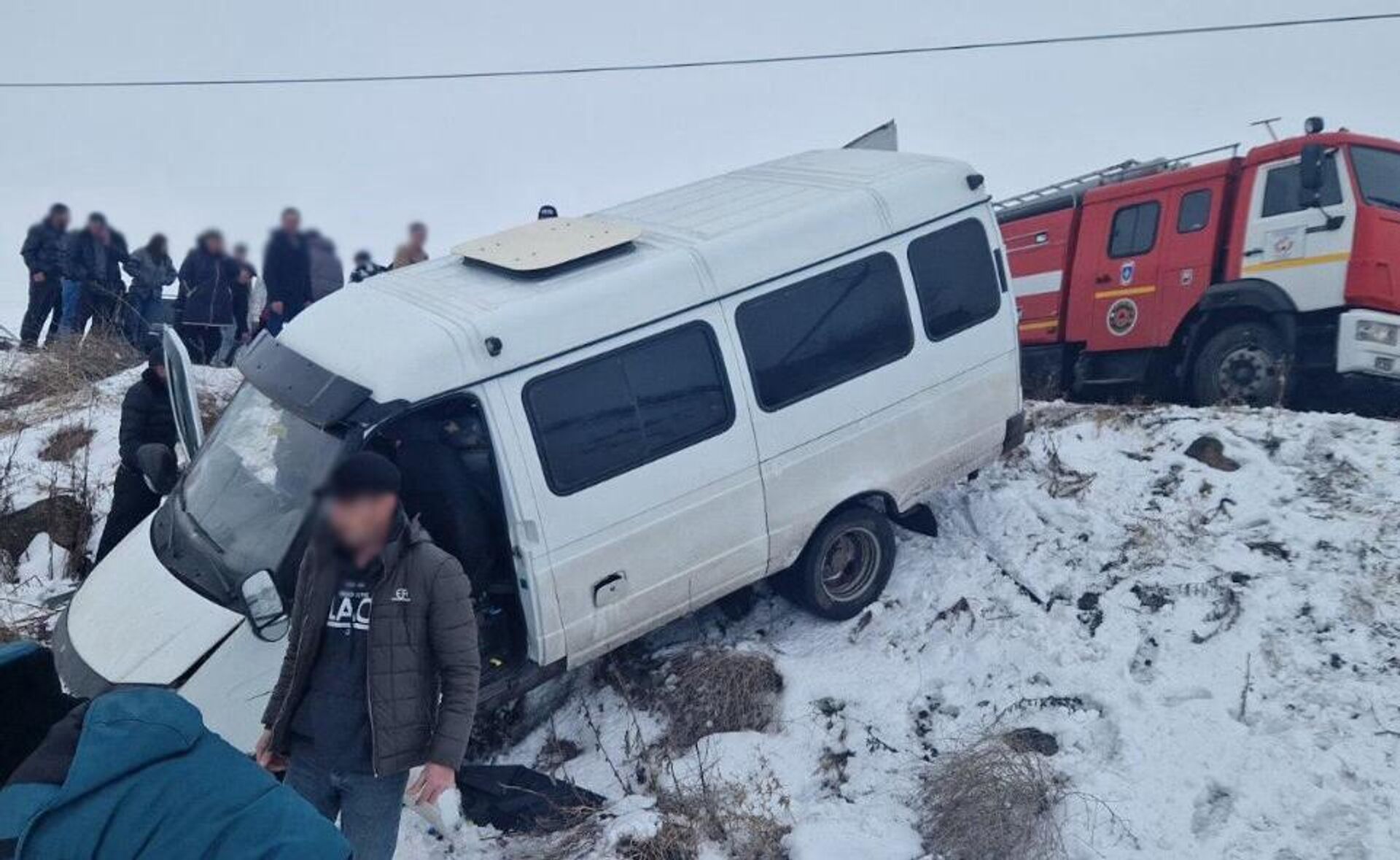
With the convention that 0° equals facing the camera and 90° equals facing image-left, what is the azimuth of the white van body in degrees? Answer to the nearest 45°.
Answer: approximately 45°

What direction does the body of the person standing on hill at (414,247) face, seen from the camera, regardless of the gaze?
toward the camera

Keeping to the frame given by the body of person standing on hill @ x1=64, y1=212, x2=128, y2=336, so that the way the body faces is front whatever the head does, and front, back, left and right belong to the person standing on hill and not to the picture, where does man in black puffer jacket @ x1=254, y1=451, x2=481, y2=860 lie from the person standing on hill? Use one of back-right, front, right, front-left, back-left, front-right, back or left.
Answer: front

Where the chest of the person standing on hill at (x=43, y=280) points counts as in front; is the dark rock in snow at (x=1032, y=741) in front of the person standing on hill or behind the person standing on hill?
in front

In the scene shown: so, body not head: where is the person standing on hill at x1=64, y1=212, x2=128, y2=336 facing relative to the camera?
toward the camera

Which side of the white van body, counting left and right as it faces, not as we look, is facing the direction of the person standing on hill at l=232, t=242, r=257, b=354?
right

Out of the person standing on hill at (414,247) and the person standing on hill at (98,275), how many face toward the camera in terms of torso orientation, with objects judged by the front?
2
